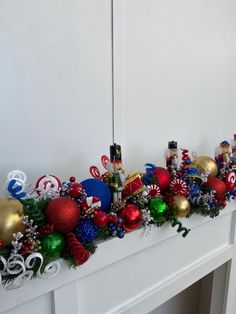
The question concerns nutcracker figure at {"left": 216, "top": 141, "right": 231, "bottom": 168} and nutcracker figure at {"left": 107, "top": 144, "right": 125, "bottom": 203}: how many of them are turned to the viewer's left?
0
